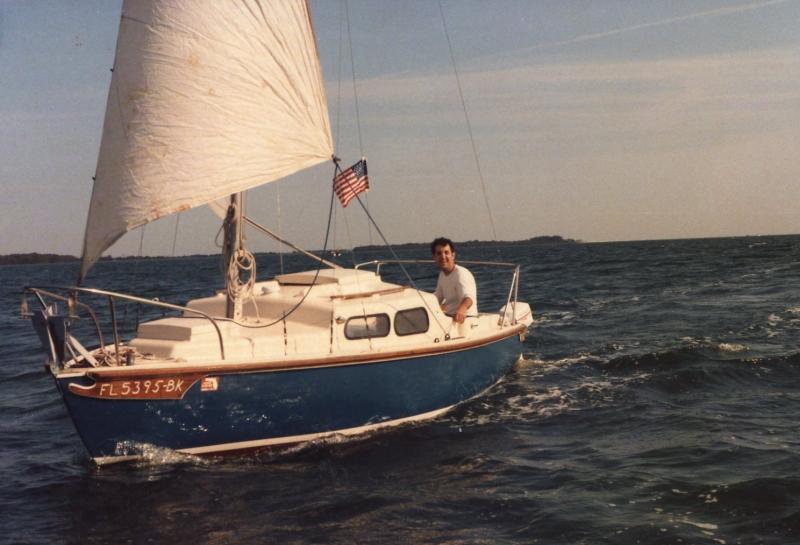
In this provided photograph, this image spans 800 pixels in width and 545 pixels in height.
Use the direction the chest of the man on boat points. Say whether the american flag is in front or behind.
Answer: in front

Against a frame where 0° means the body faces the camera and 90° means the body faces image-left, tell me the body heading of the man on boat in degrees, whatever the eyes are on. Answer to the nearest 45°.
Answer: approximately 45°

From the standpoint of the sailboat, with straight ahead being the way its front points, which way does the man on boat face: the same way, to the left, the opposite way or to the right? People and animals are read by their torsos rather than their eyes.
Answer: the same way

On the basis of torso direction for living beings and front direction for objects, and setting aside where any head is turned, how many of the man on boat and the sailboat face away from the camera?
0

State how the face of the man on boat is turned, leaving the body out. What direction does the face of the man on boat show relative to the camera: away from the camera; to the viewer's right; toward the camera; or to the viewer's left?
toward the camera

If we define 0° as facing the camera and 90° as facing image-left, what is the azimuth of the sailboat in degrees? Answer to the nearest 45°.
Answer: approximately 45°
